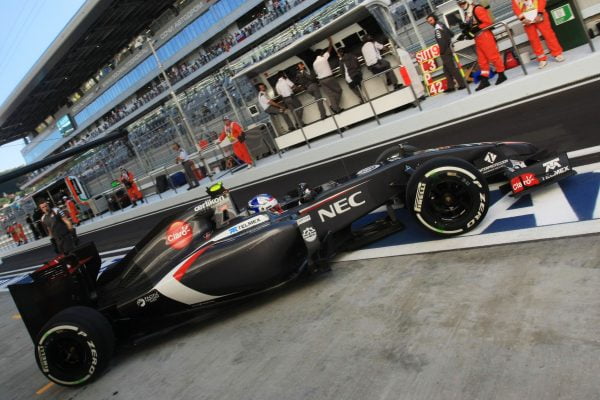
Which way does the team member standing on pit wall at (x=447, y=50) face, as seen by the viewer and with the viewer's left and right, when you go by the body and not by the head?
facing the viewer and to the left of the viewer

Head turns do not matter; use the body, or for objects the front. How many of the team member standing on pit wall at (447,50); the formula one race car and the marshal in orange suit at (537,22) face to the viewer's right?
1

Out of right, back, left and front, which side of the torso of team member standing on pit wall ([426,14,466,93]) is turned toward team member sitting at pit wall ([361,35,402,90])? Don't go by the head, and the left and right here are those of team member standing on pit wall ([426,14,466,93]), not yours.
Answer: right

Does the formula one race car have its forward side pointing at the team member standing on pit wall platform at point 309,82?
no

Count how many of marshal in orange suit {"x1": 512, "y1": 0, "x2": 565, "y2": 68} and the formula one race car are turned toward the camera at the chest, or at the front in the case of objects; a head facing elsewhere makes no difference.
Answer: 1

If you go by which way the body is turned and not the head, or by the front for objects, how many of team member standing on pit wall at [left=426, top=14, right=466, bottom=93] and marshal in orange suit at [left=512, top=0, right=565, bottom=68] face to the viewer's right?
0

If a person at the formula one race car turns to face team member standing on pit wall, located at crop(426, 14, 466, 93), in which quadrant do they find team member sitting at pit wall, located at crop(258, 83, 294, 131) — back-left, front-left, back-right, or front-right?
front-left

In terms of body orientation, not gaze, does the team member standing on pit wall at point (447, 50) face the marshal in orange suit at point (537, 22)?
no

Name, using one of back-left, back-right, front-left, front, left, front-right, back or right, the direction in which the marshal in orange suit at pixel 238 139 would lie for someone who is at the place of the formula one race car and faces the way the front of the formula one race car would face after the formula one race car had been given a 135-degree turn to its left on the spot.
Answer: front-right

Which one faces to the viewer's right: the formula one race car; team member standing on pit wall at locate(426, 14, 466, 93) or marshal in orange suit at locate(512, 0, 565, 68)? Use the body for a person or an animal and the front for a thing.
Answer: the formula one race car

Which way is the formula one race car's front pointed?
to the viewer's right

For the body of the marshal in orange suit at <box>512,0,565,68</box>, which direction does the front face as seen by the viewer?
toward the camera

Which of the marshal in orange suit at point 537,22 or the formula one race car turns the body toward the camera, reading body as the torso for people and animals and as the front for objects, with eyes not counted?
the marshal in orange suit
